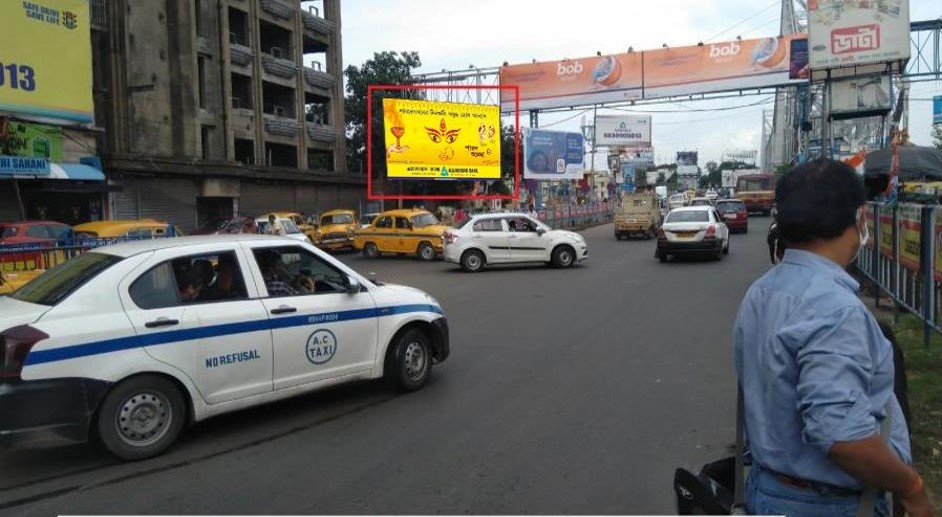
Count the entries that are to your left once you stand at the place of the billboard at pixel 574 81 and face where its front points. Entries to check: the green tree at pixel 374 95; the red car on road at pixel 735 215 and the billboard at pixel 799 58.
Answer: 2

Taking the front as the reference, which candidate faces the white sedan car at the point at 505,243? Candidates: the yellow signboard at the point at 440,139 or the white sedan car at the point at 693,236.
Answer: the yellow signboard

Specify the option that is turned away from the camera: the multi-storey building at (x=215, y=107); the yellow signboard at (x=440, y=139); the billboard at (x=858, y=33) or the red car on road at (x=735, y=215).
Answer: the red car on road

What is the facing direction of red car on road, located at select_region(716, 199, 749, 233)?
away from the camera

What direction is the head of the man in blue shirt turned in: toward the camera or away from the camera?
away from the camera

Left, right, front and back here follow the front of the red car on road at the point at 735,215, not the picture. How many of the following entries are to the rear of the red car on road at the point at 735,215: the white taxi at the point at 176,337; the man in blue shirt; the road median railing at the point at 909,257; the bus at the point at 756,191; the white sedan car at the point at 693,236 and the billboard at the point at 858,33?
5

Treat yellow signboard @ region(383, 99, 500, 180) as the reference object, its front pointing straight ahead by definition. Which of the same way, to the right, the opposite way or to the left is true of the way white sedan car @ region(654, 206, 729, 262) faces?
the opposite way
